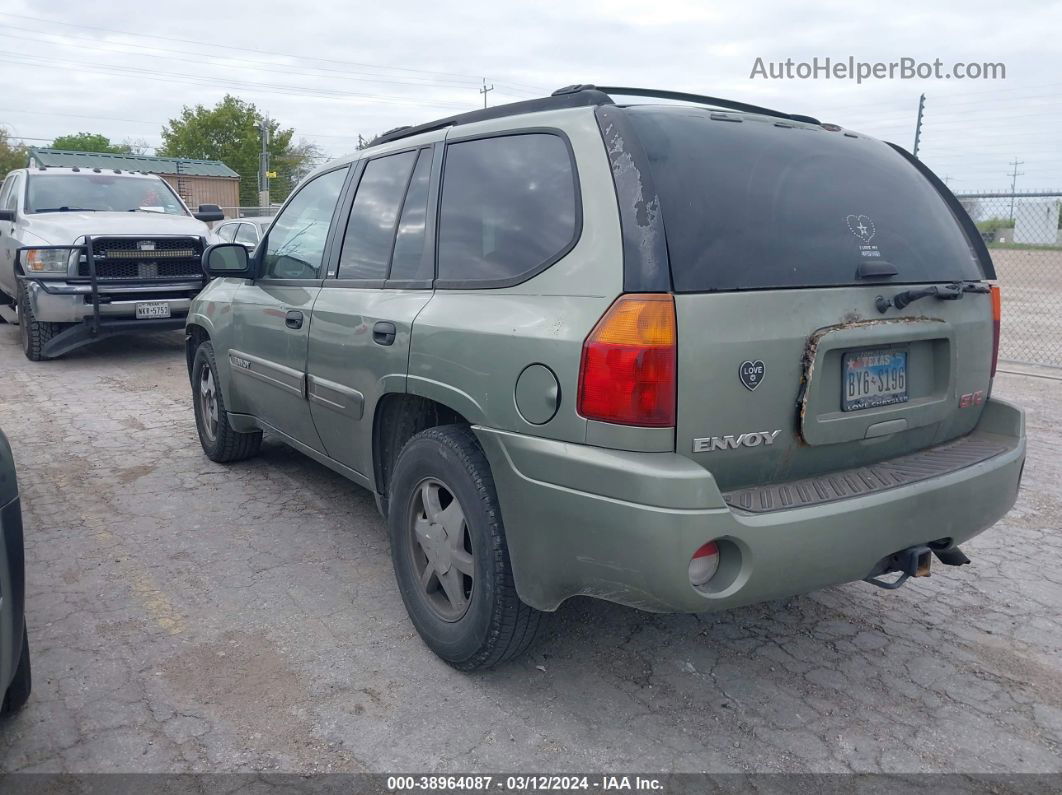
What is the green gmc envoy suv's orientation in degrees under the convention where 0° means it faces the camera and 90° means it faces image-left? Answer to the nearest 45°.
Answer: approximately 135°

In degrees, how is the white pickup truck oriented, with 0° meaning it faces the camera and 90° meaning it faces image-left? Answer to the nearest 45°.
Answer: approximately 315°
